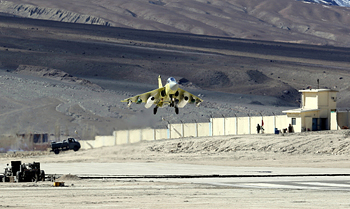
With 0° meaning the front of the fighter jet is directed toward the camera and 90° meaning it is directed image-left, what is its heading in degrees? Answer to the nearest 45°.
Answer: approximately 0°

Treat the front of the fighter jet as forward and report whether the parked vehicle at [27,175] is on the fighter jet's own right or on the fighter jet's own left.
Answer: on the fighter jet's own right
